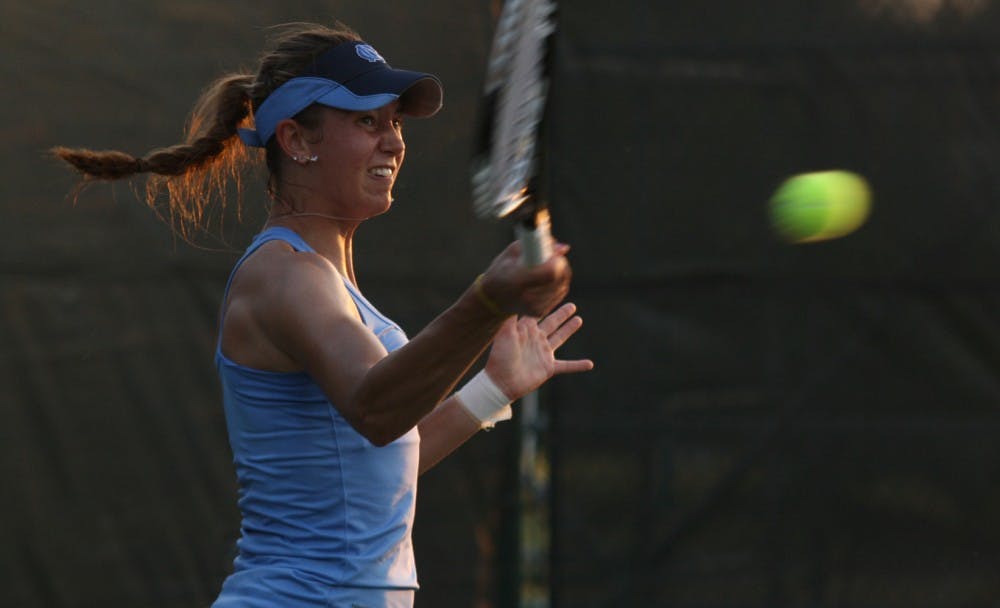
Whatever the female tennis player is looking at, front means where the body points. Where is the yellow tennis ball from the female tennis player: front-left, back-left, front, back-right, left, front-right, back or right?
front-left

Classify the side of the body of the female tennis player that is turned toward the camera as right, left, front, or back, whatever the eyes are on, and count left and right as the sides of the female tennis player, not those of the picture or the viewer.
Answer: right
